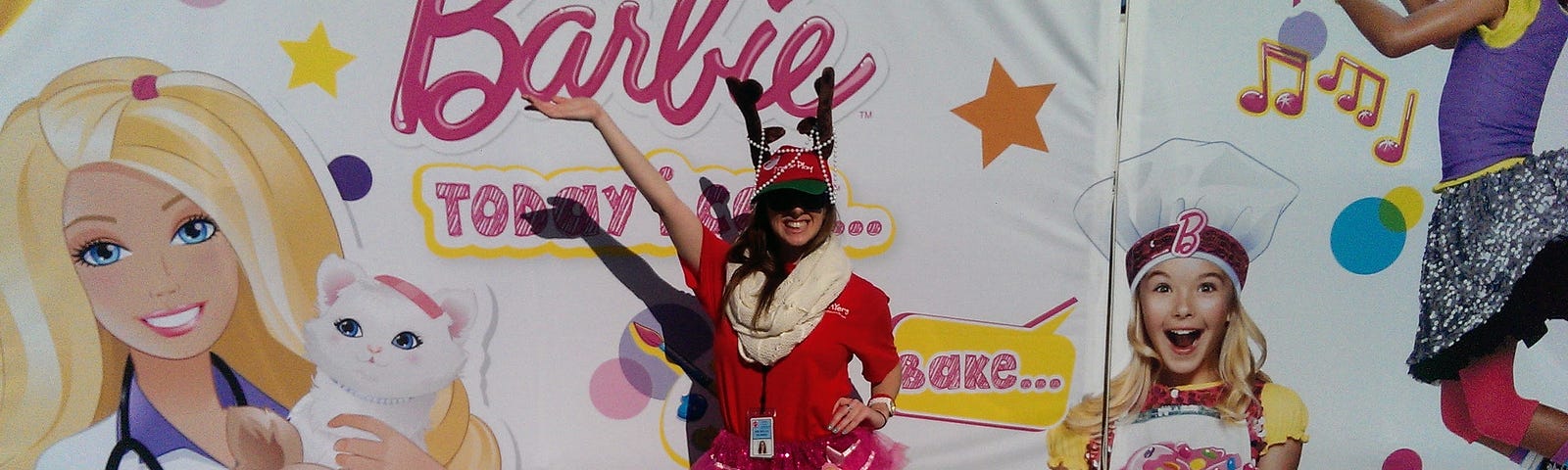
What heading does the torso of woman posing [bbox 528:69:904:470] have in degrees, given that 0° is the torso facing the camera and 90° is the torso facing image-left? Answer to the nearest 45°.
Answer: approximately 0°
